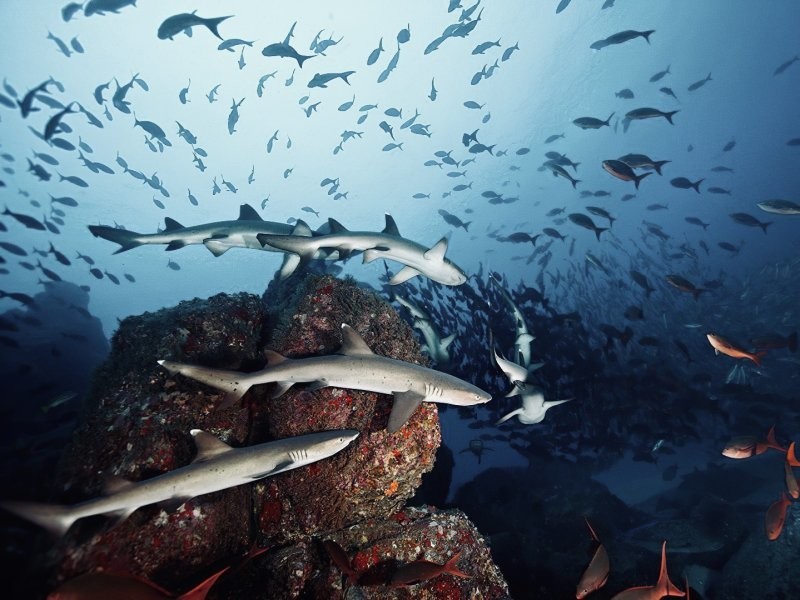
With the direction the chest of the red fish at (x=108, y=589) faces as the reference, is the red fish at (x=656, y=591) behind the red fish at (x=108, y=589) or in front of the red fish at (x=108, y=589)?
behind

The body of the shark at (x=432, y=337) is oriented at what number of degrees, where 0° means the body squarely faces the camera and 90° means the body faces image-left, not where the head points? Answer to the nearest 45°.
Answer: approximately 315°

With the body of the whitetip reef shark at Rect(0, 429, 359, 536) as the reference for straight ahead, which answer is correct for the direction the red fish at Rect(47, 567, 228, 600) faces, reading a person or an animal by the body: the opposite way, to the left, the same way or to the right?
the opposite way

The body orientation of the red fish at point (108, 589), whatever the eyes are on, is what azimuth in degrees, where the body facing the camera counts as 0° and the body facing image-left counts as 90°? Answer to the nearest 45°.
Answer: approximately 90°

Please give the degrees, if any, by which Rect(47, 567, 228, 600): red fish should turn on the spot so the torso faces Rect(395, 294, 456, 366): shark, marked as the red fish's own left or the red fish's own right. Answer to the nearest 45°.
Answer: approximately 135° to the red fish's own right

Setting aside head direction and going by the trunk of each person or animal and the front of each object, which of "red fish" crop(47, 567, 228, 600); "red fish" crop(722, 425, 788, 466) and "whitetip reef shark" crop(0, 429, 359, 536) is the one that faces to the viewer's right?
the whitetip reef shark

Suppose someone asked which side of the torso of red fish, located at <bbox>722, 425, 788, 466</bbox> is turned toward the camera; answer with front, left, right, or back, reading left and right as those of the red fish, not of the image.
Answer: left

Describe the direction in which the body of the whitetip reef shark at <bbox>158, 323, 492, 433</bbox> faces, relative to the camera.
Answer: to the viewer's right
